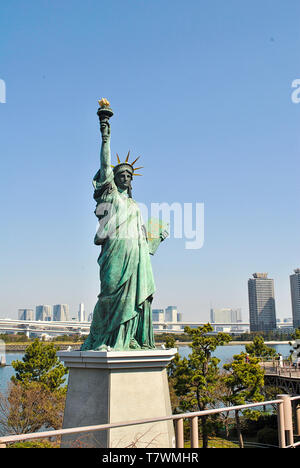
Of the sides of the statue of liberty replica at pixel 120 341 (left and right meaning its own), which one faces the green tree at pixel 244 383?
left

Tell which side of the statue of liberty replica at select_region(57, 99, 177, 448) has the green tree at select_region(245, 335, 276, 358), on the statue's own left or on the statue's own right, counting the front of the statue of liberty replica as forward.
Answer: on the statue's own left

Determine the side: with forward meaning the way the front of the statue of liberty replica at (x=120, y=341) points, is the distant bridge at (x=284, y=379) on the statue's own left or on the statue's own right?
on the statue's own left

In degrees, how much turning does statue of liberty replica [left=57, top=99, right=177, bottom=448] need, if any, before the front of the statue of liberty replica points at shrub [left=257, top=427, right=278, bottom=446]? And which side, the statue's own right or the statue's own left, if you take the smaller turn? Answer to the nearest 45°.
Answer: approximately 90° to the statue's own left

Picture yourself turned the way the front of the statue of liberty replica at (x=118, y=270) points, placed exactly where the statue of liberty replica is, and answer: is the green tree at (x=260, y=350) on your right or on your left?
on your left

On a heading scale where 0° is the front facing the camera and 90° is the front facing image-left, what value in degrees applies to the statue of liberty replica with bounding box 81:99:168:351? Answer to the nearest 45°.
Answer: approximately 315°

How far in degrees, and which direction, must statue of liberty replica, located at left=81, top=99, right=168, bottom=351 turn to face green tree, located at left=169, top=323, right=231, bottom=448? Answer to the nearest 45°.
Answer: approximately 135° to its left

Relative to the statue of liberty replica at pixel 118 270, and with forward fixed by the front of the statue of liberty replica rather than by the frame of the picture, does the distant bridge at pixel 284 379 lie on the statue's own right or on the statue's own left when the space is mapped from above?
on the statue's own left

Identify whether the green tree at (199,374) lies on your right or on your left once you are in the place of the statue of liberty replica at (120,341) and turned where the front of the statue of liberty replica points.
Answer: on your left
